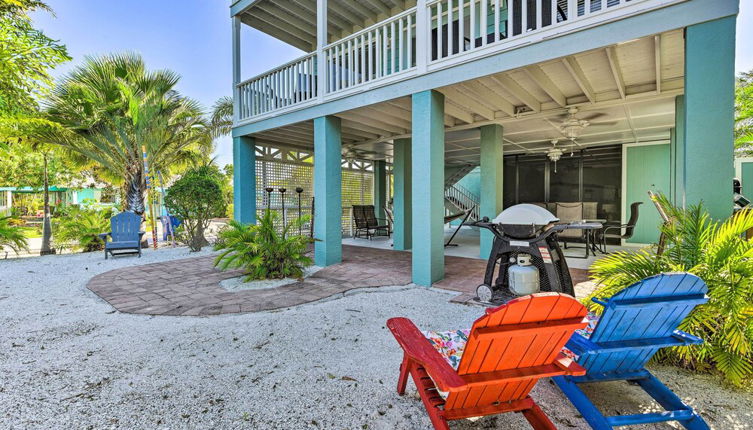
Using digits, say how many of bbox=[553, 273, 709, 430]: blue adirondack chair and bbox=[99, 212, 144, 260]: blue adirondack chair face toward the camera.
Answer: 1

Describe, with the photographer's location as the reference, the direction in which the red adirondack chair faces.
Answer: facing away from the viewer and to the left of the viewer

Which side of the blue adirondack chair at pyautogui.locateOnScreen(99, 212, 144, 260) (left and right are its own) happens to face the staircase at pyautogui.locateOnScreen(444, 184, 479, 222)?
left

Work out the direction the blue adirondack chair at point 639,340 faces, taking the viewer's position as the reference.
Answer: facing away from the viewer and to the left of the viewer

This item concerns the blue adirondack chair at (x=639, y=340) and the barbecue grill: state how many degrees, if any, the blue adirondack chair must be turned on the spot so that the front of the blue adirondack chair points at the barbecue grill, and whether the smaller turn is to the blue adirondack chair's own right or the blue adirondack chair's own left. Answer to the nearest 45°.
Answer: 0° — it already faces it

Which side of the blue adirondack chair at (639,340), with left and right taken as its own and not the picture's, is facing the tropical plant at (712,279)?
right

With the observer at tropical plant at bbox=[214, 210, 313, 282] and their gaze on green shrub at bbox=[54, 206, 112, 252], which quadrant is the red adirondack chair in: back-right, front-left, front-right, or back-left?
back-left

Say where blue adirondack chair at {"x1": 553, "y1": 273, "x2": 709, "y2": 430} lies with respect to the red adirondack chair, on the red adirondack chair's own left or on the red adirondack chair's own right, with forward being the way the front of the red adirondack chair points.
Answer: on the red adirondack chair's own right

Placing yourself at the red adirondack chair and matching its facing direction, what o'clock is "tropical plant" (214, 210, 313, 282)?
The tropical plant is roughly at 12 o'clock from the red adirondack chair.
